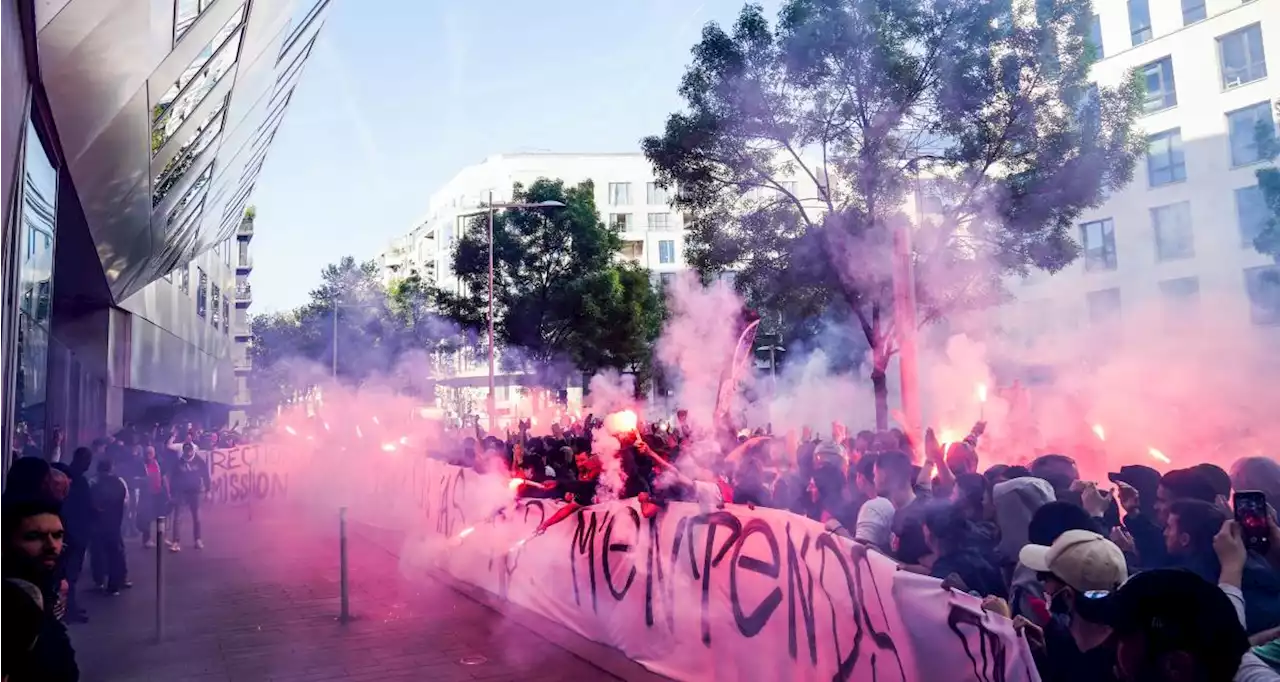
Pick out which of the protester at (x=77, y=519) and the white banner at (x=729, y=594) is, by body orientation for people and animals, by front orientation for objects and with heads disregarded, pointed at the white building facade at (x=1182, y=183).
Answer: the protester

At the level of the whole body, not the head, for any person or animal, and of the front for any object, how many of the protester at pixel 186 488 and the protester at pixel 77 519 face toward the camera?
1

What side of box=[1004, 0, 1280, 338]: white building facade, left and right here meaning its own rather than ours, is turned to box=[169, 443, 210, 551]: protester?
front

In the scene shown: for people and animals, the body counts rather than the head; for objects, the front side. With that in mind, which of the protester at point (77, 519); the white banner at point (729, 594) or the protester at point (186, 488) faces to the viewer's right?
the protester at point (77, 519)

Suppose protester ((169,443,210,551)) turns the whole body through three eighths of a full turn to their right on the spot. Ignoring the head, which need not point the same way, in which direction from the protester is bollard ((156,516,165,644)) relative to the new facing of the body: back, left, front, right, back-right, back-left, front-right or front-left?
back-left

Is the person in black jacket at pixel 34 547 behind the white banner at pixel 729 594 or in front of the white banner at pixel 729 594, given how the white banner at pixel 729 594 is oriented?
in front

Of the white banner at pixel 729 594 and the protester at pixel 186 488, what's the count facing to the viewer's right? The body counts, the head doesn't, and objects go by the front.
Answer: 0

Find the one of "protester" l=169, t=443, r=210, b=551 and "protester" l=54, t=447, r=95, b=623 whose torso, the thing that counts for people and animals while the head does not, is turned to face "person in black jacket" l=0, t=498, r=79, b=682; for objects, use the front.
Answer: "protester" l=169, t=443, r=210, b=551

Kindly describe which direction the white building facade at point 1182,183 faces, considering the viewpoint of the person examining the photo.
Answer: facing the viewer and to the left of the viewer

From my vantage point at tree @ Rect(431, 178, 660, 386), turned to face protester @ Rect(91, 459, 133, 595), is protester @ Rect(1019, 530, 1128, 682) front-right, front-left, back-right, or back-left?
front-left

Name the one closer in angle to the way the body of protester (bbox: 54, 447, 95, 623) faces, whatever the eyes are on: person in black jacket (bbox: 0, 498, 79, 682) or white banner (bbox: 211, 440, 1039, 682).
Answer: the white banner

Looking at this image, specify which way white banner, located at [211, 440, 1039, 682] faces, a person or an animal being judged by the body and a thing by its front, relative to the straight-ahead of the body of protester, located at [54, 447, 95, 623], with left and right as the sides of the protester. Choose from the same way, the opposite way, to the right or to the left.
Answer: the opposite way

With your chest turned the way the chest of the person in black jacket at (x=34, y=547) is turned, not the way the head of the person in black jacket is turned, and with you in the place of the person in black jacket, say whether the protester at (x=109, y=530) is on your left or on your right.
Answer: on your left

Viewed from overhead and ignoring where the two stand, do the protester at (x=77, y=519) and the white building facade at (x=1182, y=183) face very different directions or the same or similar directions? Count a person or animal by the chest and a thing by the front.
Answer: very different directions

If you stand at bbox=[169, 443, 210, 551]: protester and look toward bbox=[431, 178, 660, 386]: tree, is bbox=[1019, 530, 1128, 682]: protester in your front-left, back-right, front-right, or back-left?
back-right

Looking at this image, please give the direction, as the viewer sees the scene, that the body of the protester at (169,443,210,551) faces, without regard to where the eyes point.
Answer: toward the camera
